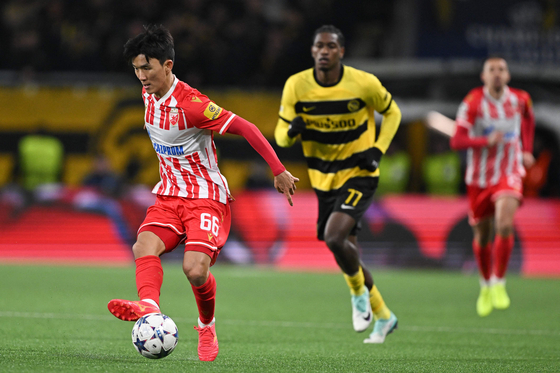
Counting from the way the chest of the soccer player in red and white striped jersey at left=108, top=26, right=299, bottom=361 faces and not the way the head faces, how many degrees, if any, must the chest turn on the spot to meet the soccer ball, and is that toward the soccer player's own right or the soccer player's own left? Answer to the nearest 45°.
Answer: approximately 45° to the soccer player's own left

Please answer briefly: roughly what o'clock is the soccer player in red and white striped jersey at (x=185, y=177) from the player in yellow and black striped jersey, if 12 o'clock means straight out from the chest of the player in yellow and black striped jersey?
The soccer player in red and white striped jersey is roughly at 1 o'clock from the player in yellow and black striped jersey.

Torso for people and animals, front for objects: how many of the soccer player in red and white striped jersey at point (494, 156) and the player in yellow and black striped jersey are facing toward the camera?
2

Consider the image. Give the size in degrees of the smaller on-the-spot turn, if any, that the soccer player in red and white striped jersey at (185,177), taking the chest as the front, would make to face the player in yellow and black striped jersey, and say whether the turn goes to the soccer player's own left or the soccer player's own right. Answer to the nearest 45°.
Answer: approximately 180°
